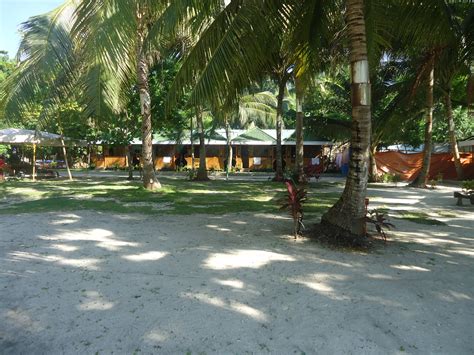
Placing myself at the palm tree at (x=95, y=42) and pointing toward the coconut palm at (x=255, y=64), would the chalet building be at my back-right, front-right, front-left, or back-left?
back-left

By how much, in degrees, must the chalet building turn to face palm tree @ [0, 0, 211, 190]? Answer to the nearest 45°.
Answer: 0° — it already faces it

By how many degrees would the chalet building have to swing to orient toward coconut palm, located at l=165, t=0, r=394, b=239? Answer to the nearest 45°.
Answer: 0° — it already faces it

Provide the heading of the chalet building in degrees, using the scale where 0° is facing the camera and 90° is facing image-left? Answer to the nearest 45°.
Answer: approximately 0°
